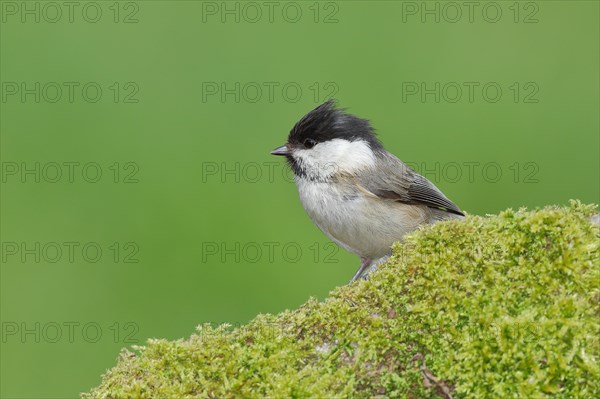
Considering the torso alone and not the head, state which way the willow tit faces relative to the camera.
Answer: to the viewer's left
